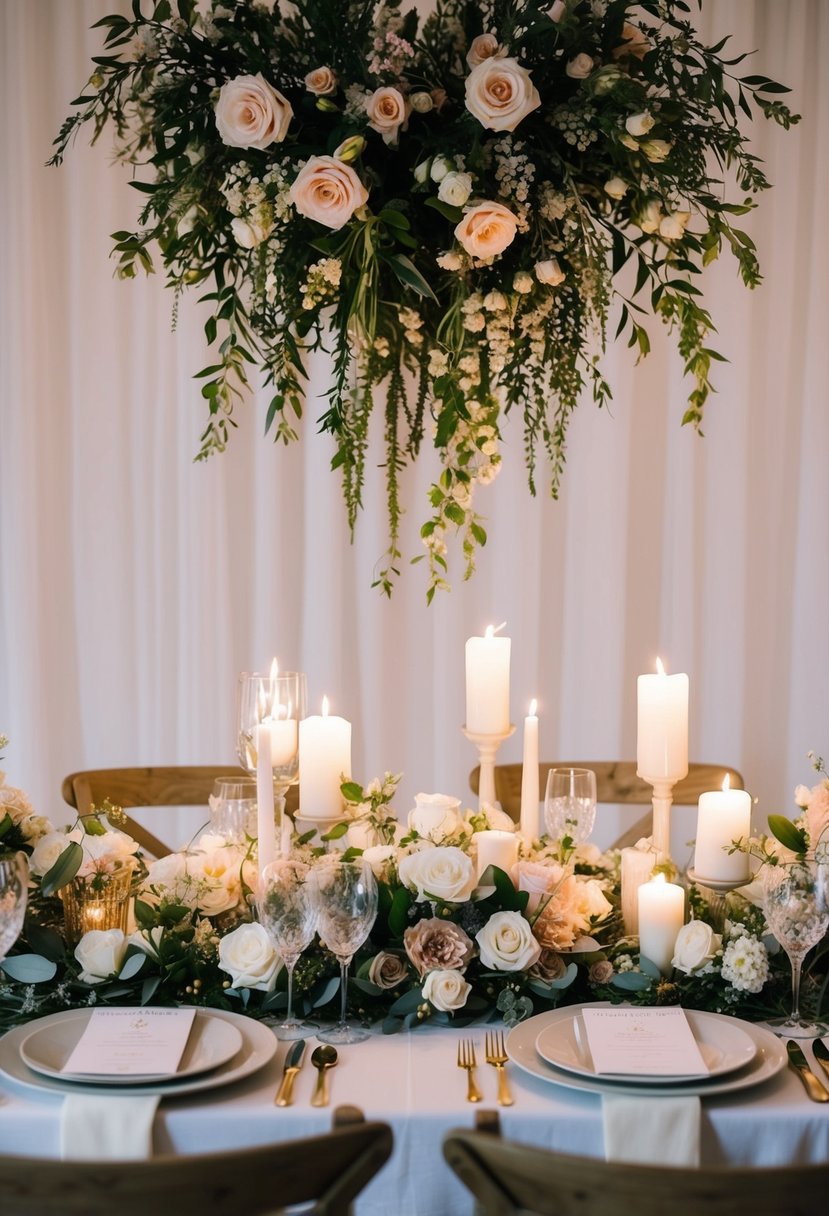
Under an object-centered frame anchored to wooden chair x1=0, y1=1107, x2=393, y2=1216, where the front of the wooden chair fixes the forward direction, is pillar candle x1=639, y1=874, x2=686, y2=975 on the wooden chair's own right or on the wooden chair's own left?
on the wooden chair's own right

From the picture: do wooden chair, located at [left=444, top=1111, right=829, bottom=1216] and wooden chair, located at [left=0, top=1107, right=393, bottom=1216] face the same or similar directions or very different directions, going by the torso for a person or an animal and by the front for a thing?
same or similar directions

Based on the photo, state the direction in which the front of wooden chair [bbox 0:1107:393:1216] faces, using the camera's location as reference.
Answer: facing away from the viewer

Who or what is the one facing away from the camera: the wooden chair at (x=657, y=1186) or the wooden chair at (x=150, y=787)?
the wooden chair at (x=657, y=1186)

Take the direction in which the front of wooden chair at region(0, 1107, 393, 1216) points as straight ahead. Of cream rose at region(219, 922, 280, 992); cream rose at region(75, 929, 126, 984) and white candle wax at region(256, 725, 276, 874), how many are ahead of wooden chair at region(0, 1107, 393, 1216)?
3

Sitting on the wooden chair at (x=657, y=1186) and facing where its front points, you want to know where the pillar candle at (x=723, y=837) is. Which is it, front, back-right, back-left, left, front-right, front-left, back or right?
front

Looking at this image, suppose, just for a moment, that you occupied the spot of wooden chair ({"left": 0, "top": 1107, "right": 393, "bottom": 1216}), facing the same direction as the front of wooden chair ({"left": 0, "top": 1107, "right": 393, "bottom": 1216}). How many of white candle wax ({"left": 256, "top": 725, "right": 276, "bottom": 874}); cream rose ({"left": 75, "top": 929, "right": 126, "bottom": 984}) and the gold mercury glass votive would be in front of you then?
3

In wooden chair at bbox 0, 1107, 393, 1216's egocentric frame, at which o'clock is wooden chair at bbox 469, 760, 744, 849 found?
wooden chair at bbox 469, 760, 744, 849 is roughly at 1 o'clock from wooden chair at bbox 0, 1107, 393, 1216.

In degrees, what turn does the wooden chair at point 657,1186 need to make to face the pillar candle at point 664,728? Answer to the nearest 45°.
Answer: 0° — it already faces it

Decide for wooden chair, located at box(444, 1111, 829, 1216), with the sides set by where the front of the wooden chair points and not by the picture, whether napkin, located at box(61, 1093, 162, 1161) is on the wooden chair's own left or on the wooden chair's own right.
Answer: on the wooden chair's own left

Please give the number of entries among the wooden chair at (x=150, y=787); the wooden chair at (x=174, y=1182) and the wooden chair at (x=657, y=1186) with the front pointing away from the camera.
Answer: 2

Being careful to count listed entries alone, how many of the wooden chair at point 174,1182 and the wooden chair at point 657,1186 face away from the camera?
2

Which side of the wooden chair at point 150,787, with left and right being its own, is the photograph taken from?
front

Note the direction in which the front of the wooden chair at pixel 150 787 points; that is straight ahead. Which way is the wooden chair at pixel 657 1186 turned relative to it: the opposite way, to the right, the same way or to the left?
the opposite way

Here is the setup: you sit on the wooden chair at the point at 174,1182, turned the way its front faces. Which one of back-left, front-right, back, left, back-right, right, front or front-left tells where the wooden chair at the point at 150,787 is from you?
front

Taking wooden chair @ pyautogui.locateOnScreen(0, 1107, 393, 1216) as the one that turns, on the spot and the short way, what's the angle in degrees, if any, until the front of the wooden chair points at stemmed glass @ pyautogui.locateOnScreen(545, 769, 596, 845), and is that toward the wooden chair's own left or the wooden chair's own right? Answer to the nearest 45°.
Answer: approximately 45° to the wooden chair's own right

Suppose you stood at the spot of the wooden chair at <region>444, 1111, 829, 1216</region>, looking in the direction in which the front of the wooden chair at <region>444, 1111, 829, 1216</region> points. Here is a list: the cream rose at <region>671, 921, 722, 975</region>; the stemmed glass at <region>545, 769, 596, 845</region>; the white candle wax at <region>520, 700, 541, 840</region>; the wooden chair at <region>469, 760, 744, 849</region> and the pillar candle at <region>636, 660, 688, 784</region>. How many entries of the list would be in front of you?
5

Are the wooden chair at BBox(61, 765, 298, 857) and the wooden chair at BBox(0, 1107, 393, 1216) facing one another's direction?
yes
